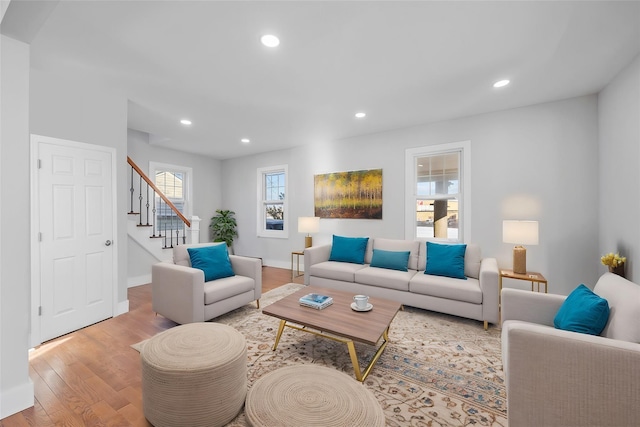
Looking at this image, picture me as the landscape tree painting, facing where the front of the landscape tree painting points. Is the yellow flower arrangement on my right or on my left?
on my left

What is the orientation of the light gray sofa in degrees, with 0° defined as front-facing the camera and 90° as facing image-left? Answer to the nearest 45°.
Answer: approximately 45°

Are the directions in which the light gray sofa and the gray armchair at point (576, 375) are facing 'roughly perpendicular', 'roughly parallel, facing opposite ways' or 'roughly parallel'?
roughly perpendicular

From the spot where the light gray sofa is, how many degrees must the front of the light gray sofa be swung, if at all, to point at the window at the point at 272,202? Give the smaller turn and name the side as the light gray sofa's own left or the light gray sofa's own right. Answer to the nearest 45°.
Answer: approximately 90° to the light gray sofa's own right

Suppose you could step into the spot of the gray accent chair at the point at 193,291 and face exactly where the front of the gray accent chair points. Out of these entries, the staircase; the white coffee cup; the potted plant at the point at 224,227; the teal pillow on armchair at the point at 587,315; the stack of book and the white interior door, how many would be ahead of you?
3

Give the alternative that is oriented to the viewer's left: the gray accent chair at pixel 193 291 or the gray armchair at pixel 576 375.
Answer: the gray armchair

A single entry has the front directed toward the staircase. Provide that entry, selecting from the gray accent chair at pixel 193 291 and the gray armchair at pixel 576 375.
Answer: the gray armchair

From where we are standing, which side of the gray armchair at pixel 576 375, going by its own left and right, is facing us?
left

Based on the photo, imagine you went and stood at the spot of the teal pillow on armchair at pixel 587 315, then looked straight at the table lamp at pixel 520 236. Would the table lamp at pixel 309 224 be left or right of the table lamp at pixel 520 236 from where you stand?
left

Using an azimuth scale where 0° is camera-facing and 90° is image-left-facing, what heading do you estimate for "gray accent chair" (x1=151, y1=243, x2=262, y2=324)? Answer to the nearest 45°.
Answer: approximately 315°
